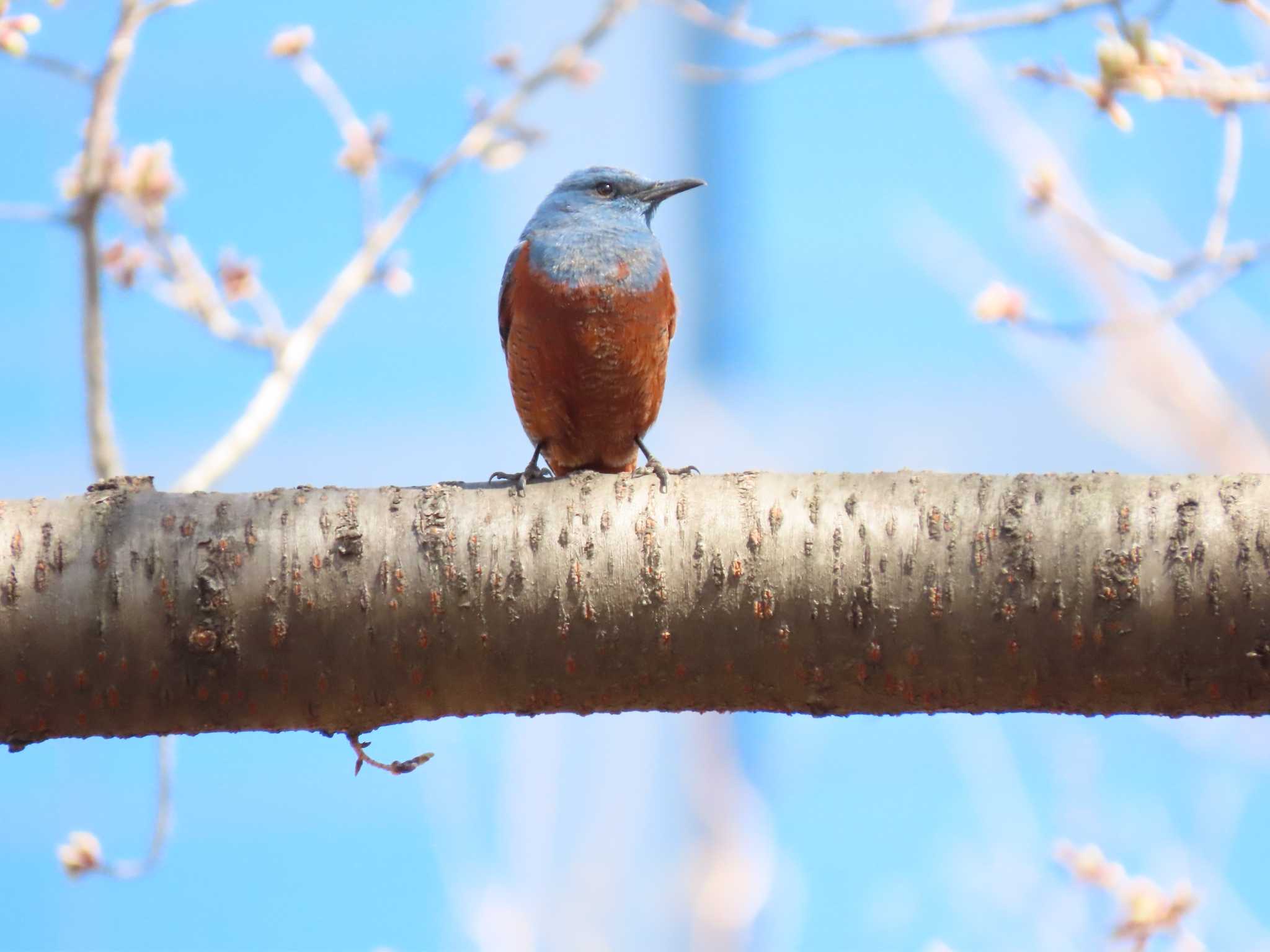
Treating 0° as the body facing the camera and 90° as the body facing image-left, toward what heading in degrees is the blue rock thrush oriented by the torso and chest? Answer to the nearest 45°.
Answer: approximately 0°

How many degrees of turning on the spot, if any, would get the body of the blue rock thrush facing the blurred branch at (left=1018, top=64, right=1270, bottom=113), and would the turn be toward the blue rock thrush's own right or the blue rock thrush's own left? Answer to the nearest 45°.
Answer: approximately 135° to the blue rock thrush's own left

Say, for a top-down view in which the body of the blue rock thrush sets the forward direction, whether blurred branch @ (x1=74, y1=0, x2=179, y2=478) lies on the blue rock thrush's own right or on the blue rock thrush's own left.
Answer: on the blue rock thrush's own right
